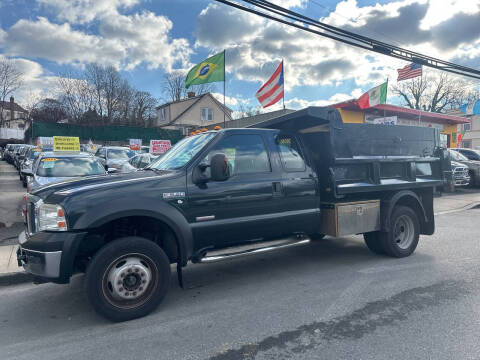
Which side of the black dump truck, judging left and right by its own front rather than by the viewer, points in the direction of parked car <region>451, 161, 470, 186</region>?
back

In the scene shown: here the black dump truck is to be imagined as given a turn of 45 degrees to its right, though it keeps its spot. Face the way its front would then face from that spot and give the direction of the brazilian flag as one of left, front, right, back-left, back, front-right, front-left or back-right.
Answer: right

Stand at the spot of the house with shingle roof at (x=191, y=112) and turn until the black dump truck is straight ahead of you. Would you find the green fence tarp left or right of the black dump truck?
right

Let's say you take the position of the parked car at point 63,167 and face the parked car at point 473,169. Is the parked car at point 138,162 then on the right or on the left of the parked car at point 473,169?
left

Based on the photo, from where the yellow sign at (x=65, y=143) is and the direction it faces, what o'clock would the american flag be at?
The american flag is roughly at 9 o'clock from the yellow sign.

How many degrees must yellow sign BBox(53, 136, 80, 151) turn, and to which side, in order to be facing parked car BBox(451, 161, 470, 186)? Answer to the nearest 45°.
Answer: approximately 90° to its left

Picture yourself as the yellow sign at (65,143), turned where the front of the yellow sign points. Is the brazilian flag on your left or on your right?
on your left

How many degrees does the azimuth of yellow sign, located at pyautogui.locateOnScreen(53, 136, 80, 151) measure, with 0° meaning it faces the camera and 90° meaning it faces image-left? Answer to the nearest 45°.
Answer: approximately 0°

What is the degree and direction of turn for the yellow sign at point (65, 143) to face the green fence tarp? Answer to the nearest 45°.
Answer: approximately 180°

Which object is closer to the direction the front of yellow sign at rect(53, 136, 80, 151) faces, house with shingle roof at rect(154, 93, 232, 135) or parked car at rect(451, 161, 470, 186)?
the parked car

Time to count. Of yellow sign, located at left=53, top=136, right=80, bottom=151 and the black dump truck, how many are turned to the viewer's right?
0
